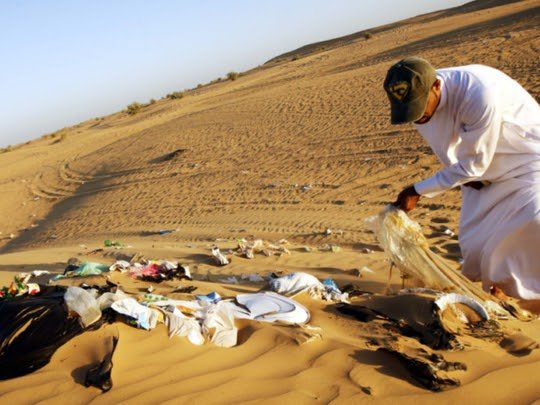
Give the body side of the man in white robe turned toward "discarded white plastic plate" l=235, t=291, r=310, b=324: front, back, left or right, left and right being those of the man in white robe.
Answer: front

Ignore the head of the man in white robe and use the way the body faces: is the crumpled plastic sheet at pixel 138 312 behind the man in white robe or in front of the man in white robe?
in front

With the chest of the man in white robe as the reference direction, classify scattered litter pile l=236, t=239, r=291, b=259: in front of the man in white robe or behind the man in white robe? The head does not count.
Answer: in front

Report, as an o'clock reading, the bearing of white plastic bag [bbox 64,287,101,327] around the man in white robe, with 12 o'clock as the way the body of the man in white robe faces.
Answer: The white plastic bag is roughly at 11 o'clock from the man in white robe.

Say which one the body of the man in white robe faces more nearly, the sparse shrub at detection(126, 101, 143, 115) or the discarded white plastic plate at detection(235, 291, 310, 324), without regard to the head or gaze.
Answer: the discarded white plastic plate

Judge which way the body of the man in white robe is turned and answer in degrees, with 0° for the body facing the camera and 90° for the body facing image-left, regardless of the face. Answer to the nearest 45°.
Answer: approximately 90°

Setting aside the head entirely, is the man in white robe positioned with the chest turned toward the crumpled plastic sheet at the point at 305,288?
yes

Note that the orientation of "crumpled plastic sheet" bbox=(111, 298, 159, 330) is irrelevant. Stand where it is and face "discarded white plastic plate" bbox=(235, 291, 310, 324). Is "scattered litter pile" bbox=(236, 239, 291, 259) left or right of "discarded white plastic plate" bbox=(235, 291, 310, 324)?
left
